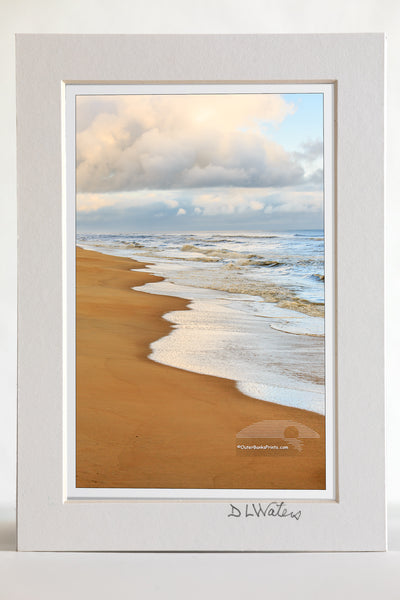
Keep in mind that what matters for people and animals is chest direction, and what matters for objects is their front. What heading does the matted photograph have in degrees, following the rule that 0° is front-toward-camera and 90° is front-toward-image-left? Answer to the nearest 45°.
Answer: approximately 0°
